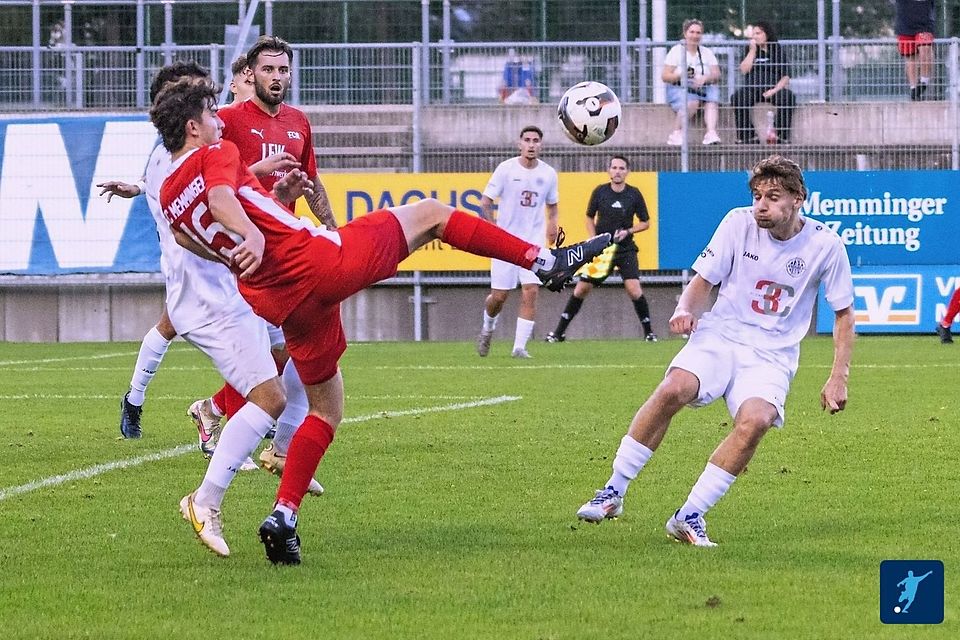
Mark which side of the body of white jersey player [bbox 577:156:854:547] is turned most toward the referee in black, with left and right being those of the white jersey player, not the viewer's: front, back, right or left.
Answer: back

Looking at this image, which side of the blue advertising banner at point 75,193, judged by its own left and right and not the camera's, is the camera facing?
front

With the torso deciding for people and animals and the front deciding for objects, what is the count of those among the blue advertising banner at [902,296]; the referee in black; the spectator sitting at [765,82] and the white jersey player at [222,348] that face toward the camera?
3

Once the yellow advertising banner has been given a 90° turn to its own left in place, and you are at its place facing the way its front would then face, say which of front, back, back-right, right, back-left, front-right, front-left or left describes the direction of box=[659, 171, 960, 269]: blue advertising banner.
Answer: front

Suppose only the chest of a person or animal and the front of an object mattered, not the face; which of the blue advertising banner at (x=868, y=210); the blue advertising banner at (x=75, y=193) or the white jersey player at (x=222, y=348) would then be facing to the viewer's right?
the white jersey player

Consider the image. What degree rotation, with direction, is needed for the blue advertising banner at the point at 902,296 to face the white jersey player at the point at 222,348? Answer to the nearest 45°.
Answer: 0° — it already faces them

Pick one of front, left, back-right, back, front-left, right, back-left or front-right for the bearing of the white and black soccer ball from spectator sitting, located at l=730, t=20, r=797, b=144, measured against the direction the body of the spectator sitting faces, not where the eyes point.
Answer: front

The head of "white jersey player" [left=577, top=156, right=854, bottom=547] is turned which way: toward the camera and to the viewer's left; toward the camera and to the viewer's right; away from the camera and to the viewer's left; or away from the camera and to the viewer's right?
toward the camera and to the viewer's left

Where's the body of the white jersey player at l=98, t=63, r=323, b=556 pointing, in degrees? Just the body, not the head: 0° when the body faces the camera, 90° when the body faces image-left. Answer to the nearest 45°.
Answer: approximately 270°

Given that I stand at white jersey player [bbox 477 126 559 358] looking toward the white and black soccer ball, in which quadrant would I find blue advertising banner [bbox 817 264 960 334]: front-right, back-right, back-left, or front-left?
back-left

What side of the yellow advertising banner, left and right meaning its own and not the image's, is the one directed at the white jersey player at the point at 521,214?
front

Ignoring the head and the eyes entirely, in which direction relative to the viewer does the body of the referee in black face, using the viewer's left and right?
facing the viewer

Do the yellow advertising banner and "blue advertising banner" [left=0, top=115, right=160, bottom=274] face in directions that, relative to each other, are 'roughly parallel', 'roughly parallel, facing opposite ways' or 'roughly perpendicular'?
roughly parallel

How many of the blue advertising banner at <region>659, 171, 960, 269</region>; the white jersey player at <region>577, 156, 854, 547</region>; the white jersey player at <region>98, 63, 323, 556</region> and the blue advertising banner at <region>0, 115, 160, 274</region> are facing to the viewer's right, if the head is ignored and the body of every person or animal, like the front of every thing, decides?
1

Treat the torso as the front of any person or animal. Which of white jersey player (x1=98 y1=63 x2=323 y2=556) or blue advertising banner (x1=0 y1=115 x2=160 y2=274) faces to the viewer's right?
the white jersey player
